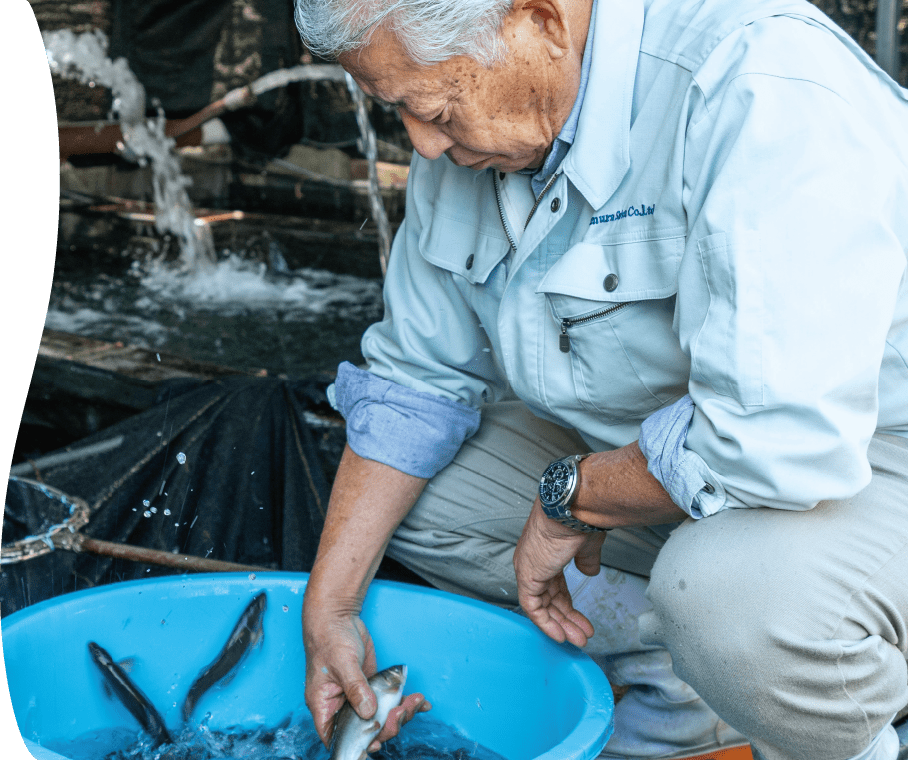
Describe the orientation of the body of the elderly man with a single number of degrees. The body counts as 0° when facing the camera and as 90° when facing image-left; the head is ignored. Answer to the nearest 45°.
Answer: approximately 45°

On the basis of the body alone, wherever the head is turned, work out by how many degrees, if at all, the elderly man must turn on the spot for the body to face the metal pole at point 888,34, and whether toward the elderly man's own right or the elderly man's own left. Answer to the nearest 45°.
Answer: approximately 135° to the elderly man's own right

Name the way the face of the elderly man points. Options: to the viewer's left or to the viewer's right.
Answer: to the viewer's left

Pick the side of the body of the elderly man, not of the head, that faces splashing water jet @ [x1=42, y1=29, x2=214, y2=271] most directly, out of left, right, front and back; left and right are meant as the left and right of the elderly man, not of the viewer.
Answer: right
